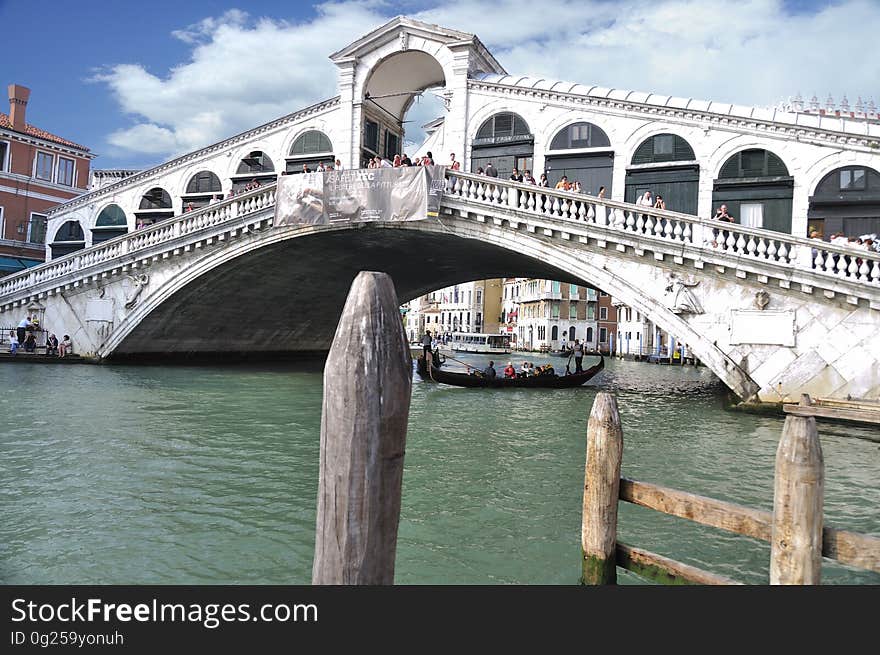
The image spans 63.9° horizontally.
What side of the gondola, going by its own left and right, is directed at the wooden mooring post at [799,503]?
left

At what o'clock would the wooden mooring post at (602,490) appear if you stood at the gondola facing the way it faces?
The wooden mooring post is roughly at 9 o'clock from the gondola.

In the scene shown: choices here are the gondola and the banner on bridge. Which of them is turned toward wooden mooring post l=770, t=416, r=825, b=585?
the banner on bridge

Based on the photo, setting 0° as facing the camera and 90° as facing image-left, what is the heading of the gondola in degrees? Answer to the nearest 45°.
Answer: approximately 90°

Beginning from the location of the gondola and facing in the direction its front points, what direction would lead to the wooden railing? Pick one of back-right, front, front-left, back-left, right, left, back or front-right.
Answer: left

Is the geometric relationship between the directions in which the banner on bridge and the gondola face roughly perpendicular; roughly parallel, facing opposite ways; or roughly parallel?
roughly perpendicular

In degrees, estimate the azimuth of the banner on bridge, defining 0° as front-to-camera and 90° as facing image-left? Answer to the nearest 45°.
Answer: approximately 0°

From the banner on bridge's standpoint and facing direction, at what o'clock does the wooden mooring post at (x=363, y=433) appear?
The wooden mooring post is roughly at 12 o'clock from the banner on bridge.

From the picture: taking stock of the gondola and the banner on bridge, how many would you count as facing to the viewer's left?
1

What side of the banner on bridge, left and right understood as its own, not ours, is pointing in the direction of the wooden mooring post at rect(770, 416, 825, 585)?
front

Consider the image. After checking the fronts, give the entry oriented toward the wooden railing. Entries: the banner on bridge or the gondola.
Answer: the banner on bridge

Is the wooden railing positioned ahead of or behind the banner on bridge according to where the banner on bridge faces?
ahead

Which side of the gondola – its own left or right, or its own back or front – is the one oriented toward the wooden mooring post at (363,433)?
left
